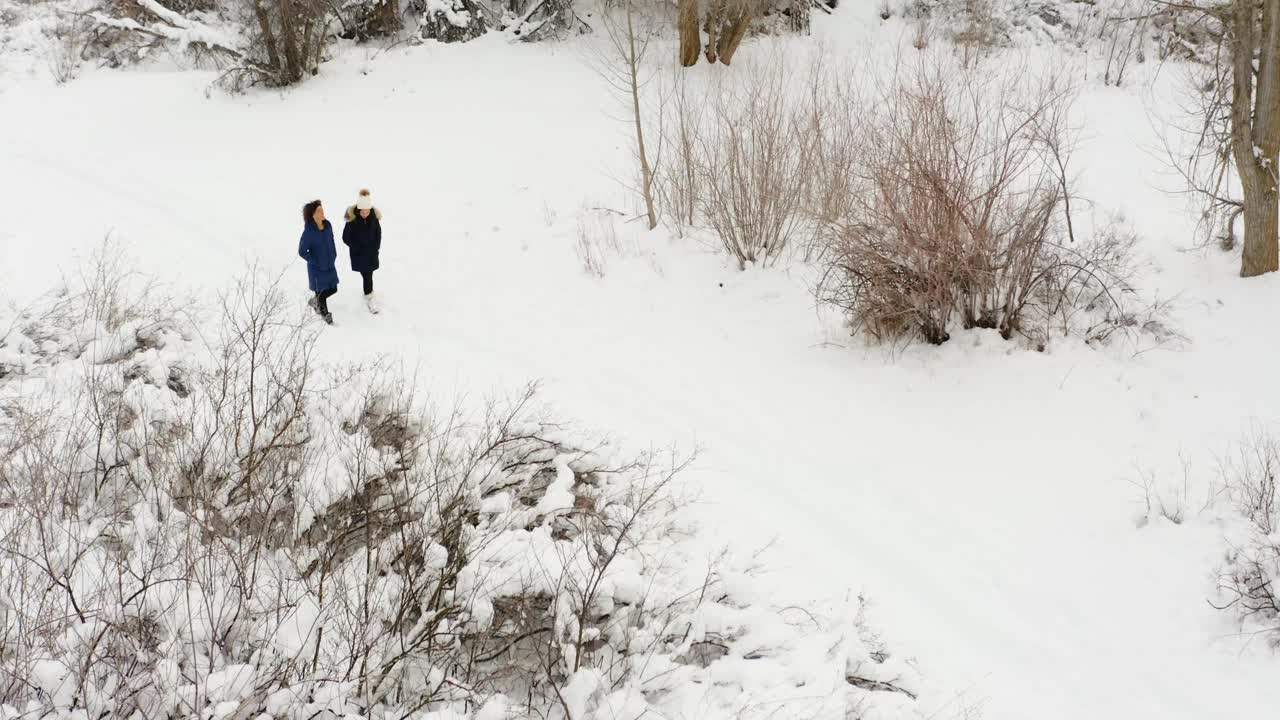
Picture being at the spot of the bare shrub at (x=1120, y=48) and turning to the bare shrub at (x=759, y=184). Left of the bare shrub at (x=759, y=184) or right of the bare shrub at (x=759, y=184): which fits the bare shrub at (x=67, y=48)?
right

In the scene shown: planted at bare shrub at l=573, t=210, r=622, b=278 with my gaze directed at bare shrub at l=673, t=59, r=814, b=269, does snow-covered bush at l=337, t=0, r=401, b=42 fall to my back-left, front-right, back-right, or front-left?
back-left

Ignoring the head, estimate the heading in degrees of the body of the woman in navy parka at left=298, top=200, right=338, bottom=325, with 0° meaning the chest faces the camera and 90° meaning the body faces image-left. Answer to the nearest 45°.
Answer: approximately 315°

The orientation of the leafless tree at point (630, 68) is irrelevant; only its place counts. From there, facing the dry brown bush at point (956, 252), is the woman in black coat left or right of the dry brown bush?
right

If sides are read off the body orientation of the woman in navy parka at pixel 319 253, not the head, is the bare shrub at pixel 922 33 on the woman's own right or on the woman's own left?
on the woman's own left

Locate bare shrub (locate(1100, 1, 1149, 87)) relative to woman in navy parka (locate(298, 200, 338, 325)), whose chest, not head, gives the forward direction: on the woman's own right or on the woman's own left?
on the woman's own left

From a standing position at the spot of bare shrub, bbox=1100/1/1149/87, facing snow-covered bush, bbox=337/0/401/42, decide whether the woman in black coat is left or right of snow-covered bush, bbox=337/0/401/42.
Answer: left

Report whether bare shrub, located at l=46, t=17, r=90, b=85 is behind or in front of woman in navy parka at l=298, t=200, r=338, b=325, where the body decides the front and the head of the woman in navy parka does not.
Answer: behind

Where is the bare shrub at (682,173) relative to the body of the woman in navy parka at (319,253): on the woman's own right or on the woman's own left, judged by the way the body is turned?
on the woman's own left
